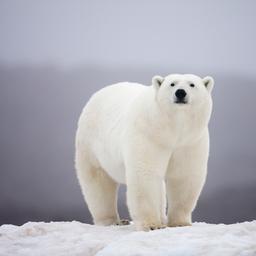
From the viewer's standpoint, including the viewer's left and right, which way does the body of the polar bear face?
facing the viewer and to the right of the viewer
